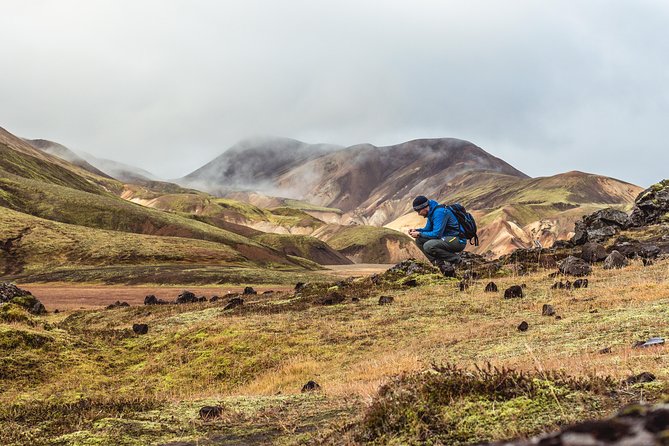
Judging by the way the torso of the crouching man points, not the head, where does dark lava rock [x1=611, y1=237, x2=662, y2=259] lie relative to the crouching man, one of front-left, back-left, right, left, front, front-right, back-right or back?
back-right

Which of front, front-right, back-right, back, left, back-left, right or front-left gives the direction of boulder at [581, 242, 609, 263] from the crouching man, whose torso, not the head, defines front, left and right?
back-right

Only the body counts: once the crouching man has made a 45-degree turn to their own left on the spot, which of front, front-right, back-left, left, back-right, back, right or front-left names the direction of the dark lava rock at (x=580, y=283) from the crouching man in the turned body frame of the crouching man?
back-left

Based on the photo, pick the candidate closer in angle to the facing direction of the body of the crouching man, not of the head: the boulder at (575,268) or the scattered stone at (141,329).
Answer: the scattered stone

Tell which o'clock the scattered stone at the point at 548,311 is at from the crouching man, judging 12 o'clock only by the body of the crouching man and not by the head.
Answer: The scattered stone is roughly at 8 o'clock from the crouching man.

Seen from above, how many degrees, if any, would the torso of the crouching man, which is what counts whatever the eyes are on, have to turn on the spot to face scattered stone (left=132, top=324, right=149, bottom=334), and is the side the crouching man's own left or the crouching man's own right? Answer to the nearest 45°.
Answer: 0° — they already face it

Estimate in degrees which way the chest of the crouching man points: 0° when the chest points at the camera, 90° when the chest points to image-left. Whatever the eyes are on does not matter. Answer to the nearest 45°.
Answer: approximately 90°

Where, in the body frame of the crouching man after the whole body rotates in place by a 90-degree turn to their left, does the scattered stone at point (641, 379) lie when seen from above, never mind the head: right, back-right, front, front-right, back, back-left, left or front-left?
front

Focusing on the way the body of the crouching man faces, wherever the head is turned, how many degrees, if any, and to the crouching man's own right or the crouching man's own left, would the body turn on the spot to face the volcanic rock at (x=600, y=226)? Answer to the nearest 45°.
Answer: approximately 135° to the crouching man's own right

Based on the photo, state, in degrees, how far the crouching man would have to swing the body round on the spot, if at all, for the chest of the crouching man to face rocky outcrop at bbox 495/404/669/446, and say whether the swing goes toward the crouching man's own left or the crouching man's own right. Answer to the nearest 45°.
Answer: approximately 90° to the crouching man's own left
